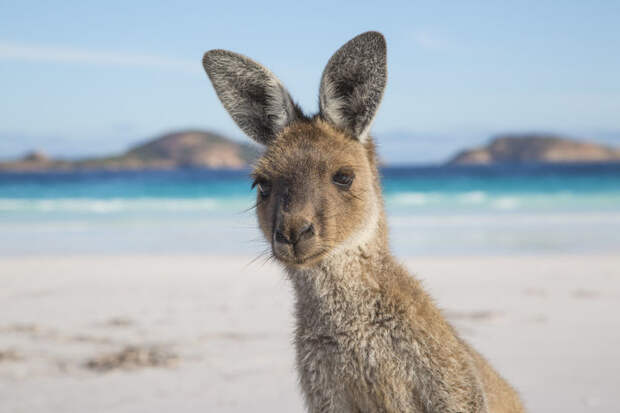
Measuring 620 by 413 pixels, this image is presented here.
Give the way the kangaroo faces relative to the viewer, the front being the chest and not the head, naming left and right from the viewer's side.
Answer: facing the viewer and to the left of the viewer
